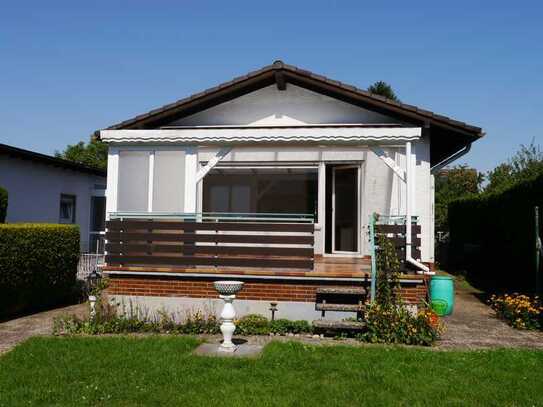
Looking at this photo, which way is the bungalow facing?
toward the camera

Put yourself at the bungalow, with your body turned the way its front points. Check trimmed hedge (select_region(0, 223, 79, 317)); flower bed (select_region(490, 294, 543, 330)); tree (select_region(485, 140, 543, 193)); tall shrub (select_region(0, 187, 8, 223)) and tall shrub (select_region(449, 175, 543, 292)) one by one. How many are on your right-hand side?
2

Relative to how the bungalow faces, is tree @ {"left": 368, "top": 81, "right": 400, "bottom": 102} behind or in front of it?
behind

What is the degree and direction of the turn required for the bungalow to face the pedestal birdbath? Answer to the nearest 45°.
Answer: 0° — it already faces it

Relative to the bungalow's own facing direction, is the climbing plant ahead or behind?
ahead

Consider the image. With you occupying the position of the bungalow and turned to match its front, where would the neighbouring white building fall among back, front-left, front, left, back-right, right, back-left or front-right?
back-right

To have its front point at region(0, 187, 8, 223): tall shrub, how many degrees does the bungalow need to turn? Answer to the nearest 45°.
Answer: approximately 90° to its right

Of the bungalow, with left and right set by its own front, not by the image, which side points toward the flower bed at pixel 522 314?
left

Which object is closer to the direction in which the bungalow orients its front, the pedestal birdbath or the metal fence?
the pedestal birdbath

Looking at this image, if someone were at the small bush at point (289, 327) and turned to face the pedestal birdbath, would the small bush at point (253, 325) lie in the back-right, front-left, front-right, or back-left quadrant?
front-right

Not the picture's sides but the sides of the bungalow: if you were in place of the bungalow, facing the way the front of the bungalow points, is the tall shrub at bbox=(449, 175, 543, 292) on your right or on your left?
on your left

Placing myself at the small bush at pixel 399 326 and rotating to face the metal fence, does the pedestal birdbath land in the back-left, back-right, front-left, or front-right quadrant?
front-left

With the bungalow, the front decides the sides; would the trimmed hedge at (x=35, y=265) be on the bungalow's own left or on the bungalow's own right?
on the bungalow's own right

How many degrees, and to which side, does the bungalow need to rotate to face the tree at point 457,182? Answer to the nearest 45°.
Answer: approximately 135° to its left
